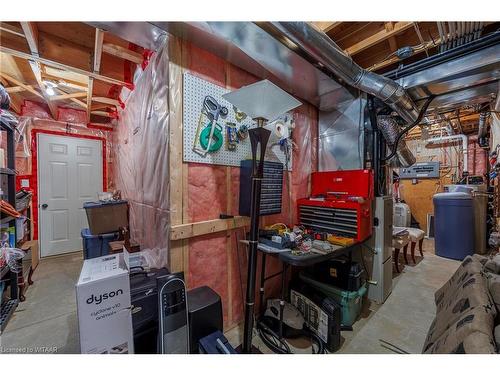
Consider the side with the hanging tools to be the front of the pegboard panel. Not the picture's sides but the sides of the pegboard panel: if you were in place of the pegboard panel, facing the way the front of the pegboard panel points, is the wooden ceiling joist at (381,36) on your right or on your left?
on your left

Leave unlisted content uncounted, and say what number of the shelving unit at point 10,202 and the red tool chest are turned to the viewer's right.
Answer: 1

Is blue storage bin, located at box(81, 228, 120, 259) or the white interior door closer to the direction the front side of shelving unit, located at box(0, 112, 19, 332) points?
the blue storage bin

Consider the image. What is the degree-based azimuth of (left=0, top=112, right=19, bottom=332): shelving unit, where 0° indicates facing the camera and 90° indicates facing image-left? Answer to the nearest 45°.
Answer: approximately 270°
